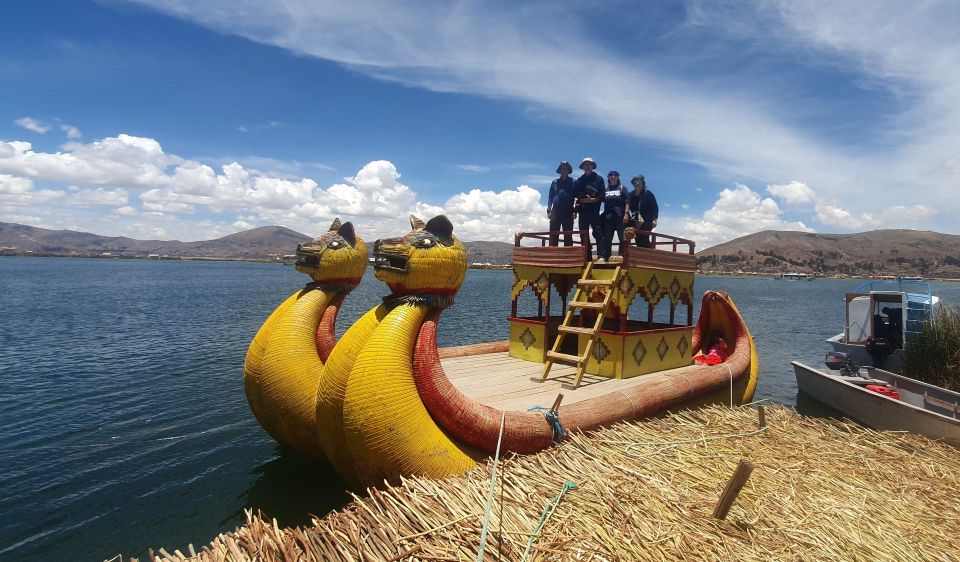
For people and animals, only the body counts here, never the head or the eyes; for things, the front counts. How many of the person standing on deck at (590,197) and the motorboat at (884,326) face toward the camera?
1

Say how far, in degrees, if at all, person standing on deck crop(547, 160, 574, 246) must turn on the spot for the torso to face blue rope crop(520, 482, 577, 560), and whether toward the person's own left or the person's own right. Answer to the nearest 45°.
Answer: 0° — they already face it

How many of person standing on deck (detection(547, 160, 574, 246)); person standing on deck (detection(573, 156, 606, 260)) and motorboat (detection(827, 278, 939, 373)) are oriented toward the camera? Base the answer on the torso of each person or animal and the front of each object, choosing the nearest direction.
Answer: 2

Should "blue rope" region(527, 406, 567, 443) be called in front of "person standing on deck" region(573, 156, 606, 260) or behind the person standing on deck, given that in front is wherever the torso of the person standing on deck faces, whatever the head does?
in front

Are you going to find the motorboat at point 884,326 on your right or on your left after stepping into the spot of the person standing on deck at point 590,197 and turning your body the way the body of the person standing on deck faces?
on your left

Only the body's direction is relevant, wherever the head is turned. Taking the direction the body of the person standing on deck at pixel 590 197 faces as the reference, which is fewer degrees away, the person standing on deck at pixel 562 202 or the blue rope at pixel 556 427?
the blue rope

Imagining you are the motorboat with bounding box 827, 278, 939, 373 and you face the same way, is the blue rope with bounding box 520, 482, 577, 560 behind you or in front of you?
behind

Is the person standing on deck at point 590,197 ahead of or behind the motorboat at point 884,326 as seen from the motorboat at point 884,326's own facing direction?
behind
